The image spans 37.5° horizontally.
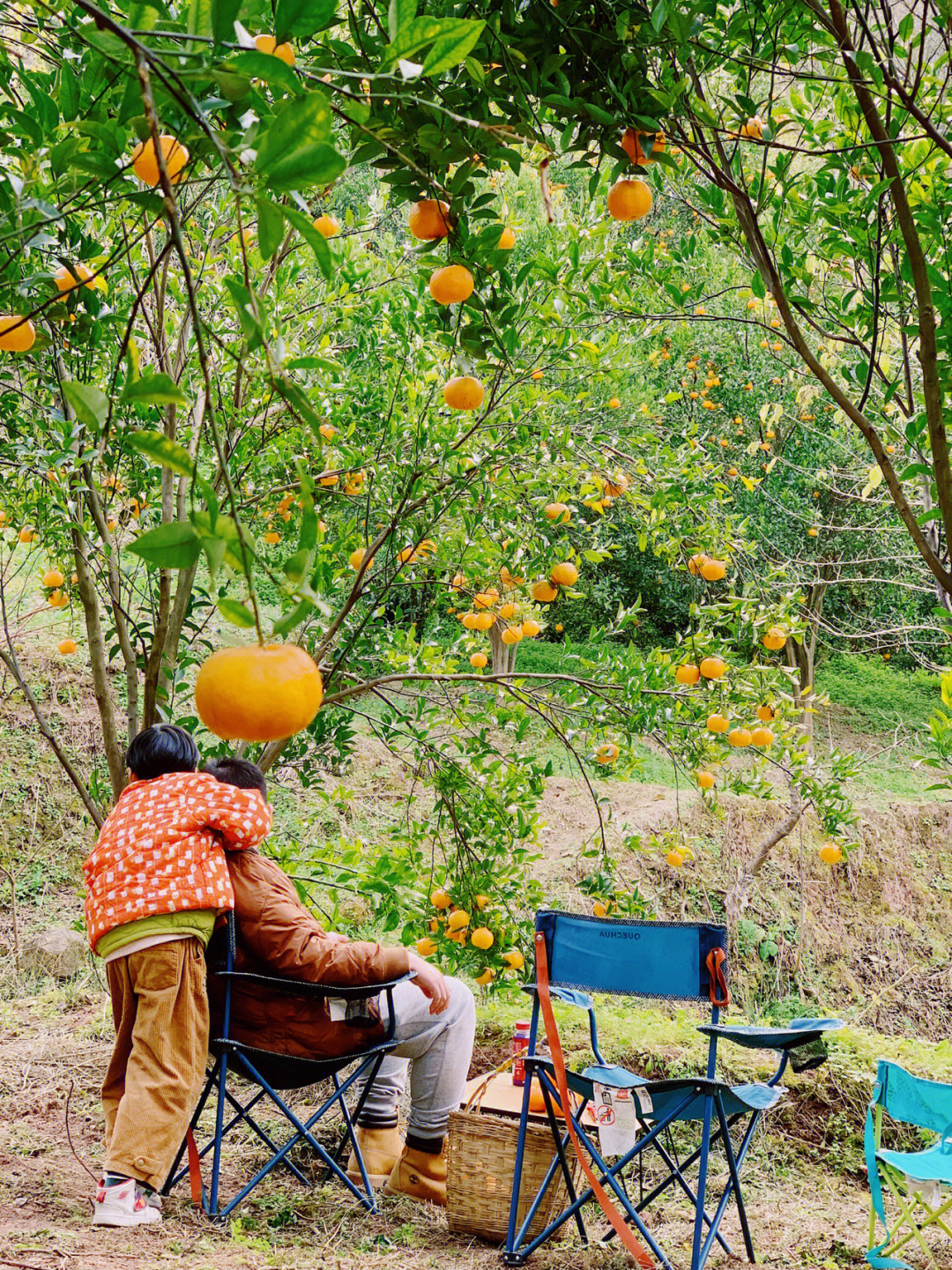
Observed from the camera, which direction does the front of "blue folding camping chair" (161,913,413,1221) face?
facing to the right of the viewer

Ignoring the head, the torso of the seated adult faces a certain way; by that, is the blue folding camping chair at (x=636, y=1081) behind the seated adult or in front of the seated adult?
in front

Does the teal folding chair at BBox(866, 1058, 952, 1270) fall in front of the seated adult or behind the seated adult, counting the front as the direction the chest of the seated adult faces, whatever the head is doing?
in front

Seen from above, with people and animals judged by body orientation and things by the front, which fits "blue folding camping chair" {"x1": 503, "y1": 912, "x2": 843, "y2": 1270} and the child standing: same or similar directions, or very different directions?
same or similar directions

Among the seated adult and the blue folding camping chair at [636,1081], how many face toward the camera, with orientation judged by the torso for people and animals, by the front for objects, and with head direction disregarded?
0

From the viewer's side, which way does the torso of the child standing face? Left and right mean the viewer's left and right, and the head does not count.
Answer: facing away from the viewer and to the right of the viewer
